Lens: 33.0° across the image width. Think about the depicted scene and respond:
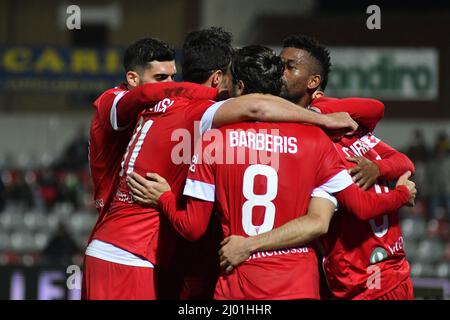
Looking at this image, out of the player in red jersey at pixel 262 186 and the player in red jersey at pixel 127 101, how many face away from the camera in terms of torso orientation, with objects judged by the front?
1

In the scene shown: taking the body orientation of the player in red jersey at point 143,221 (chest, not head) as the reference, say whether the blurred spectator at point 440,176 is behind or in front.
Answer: in front

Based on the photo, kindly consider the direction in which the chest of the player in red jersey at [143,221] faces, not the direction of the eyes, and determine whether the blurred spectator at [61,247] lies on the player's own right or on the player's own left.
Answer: on the player's own left

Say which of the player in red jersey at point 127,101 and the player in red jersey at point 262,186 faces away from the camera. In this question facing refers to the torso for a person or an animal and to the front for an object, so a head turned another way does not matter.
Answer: the player in red jersey at point 262,186

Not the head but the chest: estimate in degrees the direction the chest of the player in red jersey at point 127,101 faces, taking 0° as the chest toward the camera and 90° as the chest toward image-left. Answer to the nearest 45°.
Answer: approximately 270°

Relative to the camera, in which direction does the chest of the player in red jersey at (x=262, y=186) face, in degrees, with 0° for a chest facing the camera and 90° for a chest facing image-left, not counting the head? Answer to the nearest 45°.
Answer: approximately 180°

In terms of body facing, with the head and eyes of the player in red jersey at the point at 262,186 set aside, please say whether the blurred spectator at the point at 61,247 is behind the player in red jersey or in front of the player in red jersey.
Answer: in front
